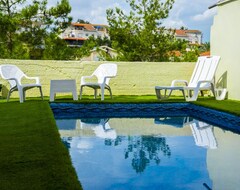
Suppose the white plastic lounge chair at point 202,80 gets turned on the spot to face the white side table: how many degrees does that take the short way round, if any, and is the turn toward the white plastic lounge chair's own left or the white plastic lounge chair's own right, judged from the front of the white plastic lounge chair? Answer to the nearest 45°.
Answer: approximately 45° to the white plastic lounge chair's own right

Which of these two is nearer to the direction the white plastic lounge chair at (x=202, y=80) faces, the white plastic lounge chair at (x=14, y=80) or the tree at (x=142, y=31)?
the white plastic lounge chair

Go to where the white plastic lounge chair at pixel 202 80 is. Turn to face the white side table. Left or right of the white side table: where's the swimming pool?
left

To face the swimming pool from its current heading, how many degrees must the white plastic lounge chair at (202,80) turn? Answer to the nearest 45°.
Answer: approximately 45° to its left

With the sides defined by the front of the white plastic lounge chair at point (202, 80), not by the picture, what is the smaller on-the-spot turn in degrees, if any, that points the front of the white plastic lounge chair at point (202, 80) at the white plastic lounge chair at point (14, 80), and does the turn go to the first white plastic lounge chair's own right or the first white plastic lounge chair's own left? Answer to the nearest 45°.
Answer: approximately 45° to the first white plastic lounge chair's own right

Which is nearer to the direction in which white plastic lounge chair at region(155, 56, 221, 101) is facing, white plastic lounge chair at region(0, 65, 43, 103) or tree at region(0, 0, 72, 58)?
the white plastic lounge chair

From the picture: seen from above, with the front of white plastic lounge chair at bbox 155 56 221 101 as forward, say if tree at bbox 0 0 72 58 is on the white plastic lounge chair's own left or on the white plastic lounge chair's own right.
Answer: on the white plastic lounge chair's own right

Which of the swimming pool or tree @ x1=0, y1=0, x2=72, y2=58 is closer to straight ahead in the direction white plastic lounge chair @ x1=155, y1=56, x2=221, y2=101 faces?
the swimming pool

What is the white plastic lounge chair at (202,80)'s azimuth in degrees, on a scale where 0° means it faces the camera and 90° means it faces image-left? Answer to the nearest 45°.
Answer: approximately 45°
